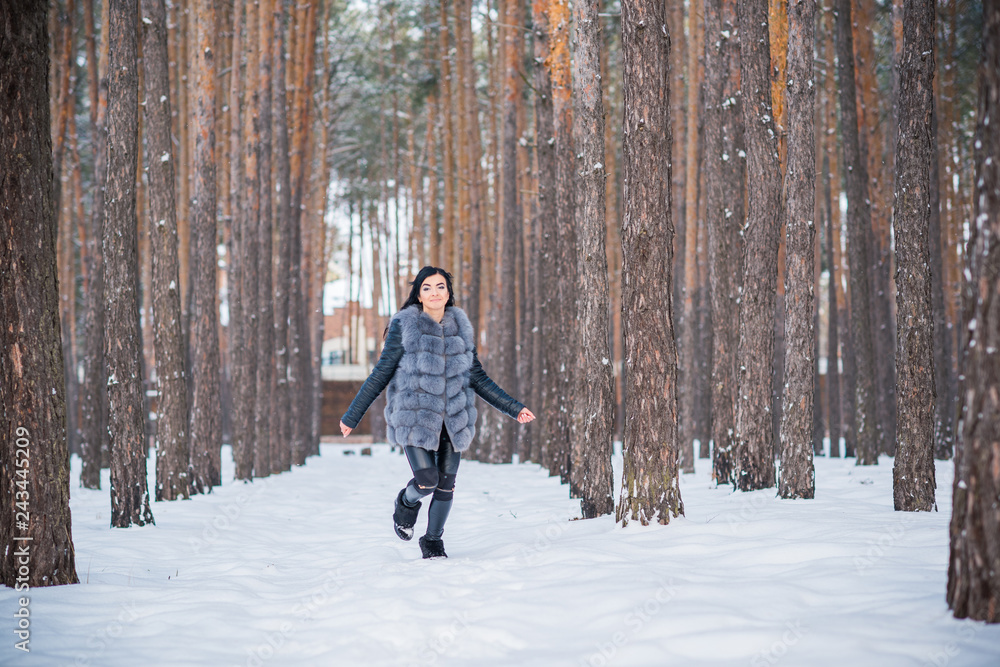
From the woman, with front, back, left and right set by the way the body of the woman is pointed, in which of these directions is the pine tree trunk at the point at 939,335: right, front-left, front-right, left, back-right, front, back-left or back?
back-left

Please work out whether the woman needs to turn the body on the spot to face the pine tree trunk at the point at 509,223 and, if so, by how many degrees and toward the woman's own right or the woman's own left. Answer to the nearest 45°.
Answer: approximately 180°

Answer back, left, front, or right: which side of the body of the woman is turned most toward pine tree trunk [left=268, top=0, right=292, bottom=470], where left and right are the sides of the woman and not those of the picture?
back

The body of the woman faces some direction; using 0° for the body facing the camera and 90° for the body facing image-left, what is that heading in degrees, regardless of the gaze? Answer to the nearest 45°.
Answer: approximately 0°
